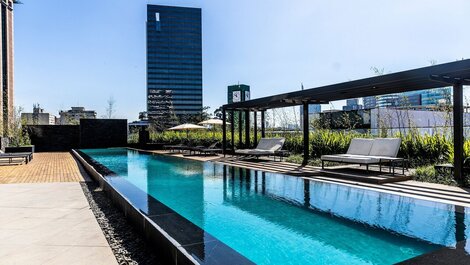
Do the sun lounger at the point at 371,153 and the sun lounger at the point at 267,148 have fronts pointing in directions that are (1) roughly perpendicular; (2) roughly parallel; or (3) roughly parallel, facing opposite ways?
roughly parallel
